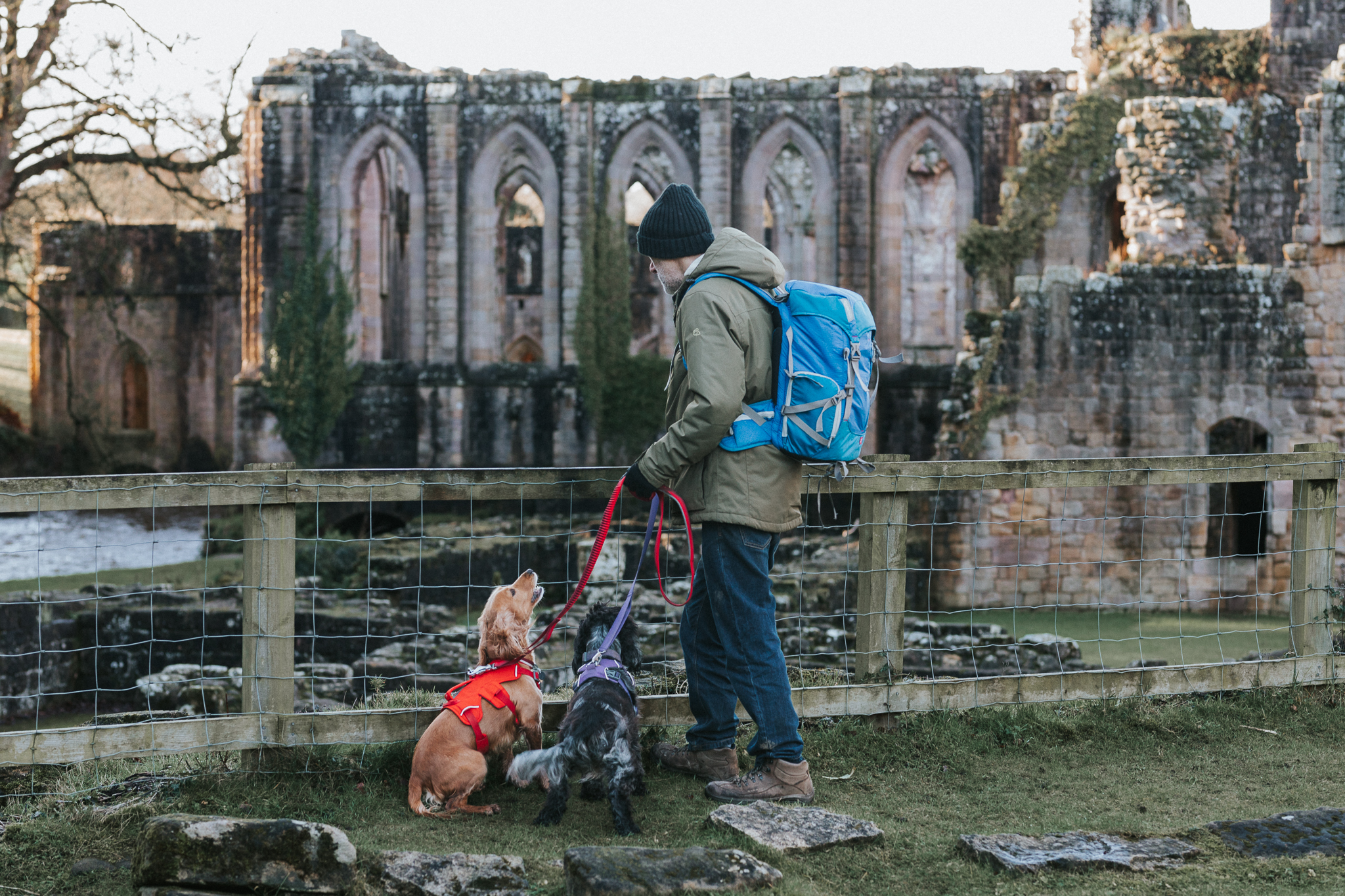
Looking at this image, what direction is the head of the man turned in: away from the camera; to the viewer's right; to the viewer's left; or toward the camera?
to the viewer's left

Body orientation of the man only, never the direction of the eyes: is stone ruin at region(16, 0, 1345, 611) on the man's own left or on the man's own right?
on the man's own right

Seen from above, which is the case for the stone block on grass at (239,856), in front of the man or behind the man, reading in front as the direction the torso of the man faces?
in front

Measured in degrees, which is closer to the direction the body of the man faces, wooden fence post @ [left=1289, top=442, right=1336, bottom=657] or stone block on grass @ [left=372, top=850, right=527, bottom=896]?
the stone block on grass

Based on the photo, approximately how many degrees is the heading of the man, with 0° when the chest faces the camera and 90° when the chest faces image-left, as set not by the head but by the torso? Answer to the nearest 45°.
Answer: approximately 90°

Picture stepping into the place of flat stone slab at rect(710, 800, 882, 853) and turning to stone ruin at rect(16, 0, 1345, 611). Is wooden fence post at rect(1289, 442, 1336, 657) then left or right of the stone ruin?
right

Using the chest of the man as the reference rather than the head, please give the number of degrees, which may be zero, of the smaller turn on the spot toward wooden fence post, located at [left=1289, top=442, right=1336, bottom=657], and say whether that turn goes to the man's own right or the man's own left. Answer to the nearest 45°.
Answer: approximately 135° to the man's own right

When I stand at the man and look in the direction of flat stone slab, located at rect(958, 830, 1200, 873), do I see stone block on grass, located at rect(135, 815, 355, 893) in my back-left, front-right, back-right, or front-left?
back-right

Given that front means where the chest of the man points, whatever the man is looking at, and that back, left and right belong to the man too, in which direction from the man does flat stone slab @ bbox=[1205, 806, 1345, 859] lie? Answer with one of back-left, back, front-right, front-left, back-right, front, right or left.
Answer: back
